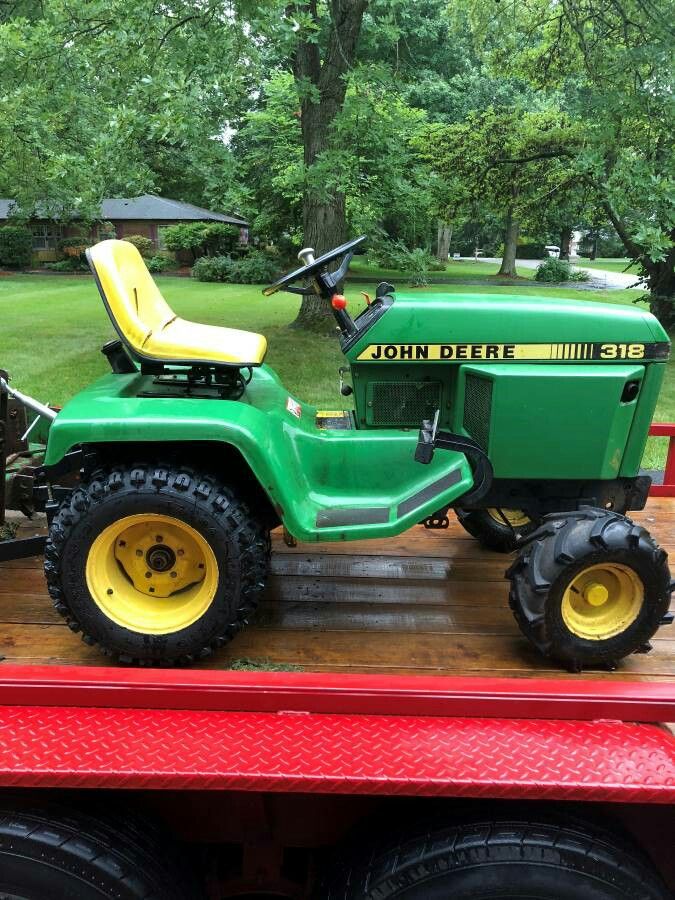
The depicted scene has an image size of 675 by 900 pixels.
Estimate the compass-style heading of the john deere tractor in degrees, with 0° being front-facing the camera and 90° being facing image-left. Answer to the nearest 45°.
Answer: approximately 270°

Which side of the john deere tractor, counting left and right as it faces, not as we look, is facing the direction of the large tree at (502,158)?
left

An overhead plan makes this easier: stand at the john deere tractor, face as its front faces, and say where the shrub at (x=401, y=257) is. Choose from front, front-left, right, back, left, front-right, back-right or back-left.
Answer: left

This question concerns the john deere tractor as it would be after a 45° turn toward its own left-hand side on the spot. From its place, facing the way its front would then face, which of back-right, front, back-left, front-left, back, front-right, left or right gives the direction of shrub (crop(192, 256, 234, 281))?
front-left

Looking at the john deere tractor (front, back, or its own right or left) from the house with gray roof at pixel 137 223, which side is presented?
left

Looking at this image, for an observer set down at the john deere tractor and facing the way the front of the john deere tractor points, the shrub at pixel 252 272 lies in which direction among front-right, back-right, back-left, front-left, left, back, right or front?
left

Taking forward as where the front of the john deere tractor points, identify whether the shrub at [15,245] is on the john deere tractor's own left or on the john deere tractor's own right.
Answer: on the john deere tractor's own left

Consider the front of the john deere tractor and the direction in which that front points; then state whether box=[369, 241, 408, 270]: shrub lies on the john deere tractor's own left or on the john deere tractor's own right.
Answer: on the john deere tractor's own left

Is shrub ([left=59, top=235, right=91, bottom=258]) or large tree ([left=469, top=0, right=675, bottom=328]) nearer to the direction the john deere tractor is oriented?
the large tree

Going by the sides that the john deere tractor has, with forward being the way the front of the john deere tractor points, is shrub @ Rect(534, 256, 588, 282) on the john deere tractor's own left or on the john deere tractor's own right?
on the john deere tractor's own left

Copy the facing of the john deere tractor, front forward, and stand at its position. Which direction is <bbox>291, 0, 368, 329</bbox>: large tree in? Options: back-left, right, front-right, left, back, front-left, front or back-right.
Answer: left
